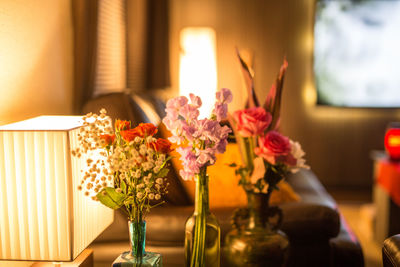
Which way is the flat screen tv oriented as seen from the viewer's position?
toward the camera

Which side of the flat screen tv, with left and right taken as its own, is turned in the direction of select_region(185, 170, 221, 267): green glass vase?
front

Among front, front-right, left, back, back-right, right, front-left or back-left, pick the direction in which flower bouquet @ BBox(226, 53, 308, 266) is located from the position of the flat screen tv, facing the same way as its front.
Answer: front

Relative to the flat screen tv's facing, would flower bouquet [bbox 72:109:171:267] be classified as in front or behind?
in front

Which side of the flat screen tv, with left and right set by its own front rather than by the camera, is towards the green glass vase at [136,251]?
front

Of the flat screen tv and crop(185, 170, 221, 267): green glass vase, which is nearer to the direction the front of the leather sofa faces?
the green glass vase

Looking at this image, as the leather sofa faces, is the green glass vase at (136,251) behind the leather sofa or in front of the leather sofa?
in front

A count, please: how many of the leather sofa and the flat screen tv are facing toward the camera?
2

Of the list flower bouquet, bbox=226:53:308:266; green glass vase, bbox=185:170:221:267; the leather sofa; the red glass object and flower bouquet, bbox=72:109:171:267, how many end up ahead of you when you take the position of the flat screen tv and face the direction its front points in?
5

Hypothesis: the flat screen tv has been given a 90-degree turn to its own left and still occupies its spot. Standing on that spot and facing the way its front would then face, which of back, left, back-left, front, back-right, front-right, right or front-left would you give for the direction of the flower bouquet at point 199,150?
right

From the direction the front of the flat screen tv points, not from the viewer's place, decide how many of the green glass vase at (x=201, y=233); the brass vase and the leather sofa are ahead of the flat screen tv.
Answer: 3

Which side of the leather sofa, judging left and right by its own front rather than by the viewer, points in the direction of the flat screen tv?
left

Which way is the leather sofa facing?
toward the camera
